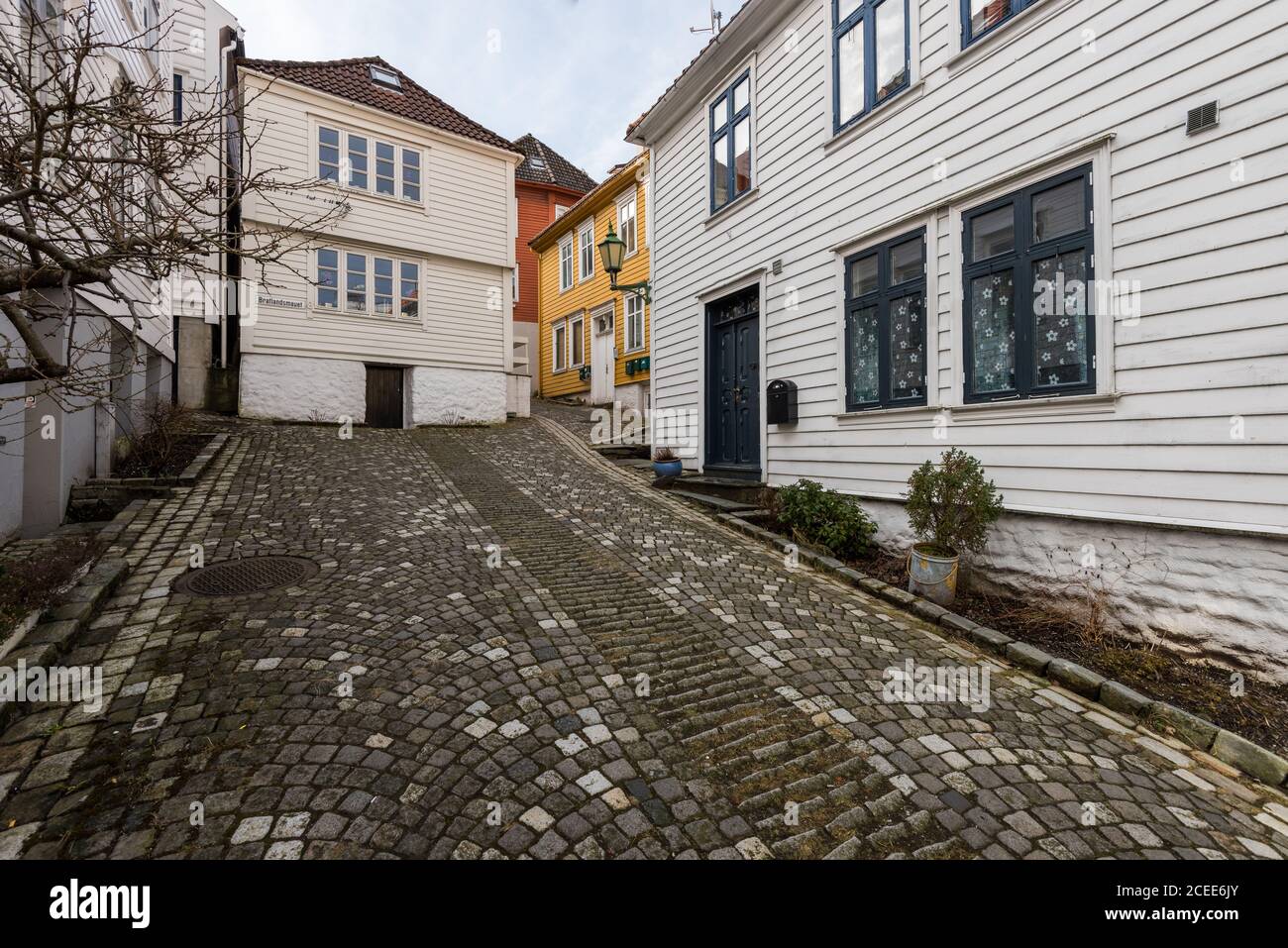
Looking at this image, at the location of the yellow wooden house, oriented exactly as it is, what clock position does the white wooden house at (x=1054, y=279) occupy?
The white wooden house is roughly at 10 o'clock from the yellow wooden house.

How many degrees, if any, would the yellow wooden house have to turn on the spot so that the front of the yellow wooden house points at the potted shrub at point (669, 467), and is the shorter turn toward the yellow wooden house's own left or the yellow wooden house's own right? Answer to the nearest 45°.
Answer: approximately 45° to the yellow wooden house's own left

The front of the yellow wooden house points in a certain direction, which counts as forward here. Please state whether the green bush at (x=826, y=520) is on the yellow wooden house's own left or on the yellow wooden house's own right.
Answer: on the yellow wooden house's own left

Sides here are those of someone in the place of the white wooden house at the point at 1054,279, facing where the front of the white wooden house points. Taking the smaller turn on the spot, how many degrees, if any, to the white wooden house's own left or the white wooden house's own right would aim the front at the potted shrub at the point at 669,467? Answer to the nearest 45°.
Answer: approximately 90° to the white wooden house's own right

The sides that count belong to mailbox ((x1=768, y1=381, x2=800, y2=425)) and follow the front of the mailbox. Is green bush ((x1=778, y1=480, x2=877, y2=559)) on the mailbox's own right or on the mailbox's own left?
on the mailbox's own left

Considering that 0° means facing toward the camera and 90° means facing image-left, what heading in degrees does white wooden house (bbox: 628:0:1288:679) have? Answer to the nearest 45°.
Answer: approximately 45°
